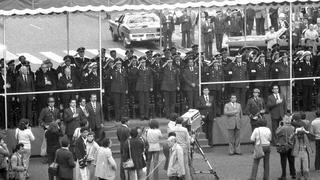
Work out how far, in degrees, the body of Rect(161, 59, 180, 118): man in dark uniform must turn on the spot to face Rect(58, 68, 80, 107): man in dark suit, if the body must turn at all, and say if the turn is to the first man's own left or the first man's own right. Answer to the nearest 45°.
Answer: approximately 90° to the first man's own right

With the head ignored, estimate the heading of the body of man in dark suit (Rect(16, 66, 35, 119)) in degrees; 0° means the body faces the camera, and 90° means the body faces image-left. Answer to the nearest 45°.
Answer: approximately 0°

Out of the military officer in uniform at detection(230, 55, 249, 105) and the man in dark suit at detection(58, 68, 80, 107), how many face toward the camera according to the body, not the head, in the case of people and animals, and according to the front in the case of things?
2

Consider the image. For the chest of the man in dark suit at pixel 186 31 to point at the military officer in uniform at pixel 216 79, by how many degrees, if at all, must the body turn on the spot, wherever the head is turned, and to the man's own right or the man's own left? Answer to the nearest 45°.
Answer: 0° — they already face them

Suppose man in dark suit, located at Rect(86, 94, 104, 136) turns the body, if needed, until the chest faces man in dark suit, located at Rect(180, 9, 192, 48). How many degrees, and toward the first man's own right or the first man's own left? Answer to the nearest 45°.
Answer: approximately 135° to the first man's own left

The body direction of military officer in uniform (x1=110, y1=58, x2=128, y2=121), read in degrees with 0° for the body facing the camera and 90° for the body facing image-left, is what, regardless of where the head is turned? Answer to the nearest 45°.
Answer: approximately 0°

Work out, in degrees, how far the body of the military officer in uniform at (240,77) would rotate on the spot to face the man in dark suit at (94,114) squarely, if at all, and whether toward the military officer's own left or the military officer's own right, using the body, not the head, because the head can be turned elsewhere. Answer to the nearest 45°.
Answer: approximately 45° to the military officer's own right

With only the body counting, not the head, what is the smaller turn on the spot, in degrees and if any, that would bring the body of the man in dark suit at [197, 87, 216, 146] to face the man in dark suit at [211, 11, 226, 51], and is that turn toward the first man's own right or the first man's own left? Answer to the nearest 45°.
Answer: approximately 180°

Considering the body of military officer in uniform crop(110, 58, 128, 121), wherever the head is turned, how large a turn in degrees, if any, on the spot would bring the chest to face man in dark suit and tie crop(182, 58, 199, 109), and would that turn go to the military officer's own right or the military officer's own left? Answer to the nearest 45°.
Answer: approximately 90° to the military officer's own left

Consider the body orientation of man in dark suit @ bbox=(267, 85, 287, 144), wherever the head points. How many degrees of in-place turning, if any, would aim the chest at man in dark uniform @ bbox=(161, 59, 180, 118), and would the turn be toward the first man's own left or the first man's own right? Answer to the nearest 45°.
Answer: approximately 90° to the first man's own right

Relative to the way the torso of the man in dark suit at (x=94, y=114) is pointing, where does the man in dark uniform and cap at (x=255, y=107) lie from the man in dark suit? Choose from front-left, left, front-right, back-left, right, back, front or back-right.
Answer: left
